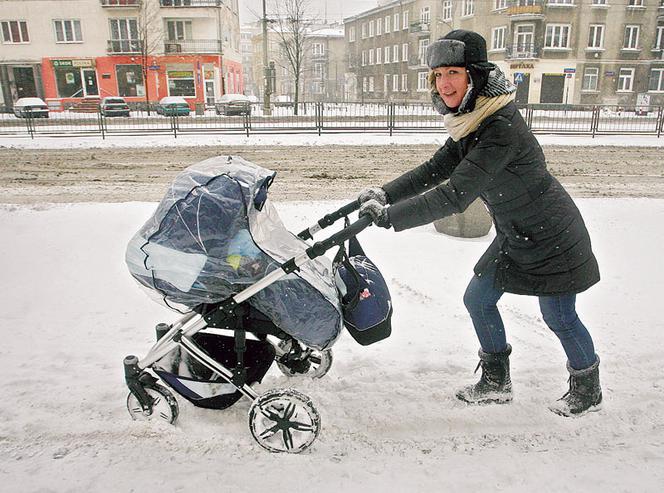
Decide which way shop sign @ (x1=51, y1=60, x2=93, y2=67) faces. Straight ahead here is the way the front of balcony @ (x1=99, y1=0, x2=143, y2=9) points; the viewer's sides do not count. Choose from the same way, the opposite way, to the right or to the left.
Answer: the same way

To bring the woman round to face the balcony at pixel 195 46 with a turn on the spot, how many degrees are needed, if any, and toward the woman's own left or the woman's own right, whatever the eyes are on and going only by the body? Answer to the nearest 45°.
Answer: approximately 45° to the woman's own right

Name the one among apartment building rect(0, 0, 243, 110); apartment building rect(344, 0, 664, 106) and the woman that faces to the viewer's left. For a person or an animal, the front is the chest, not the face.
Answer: the woman

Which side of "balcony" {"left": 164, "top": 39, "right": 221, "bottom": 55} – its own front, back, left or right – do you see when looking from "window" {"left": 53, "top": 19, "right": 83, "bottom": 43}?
right

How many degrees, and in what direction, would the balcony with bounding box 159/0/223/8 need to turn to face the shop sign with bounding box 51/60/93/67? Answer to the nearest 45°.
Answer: approximately 90° to its right

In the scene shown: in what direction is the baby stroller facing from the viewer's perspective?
to the viewer's left

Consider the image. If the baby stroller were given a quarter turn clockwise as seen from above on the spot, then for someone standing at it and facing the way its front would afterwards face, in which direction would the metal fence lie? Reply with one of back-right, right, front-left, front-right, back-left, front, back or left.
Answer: front

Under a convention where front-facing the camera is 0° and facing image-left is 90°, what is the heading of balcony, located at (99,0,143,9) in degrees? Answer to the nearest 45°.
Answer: approximately 0°

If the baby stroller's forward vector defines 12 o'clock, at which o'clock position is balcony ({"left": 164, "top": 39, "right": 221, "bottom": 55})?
The balcony is roughly at 3 o'clock from the baby stroller.

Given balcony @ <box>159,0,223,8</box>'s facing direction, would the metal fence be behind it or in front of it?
in front

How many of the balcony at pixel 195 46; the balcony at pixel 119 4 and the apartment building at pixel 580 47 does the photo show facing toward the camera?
3

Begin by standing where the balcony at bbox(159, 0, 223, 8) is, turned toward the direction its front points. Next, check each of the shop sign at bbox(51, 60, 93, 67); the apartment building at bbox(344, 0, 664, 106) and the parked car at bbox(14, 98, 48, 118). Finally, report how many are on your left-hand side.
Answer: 1

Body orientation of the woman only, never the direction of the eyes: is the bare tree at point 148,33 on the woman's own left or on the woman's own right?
on the woman's own right

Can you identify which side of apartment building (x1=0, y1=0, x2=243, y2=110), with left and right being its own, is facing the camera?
front

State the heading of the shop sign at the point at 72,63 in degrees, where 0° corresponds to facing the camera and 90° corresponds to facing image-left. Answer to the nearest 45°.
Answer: approximately 0°

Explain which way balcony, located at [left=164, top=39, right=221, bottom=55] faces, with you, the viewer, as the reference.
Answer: facing the viewer

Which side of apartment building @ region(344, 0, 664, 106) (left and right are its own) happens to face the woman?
front

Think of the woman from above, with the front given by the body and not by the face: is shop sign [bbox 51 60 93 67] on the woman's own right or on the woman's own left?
on the woman's own right

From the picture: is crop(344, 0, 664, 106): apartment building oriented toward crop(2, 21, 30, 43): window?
no

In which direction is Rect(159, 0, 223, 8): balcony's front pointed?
toward the camera
